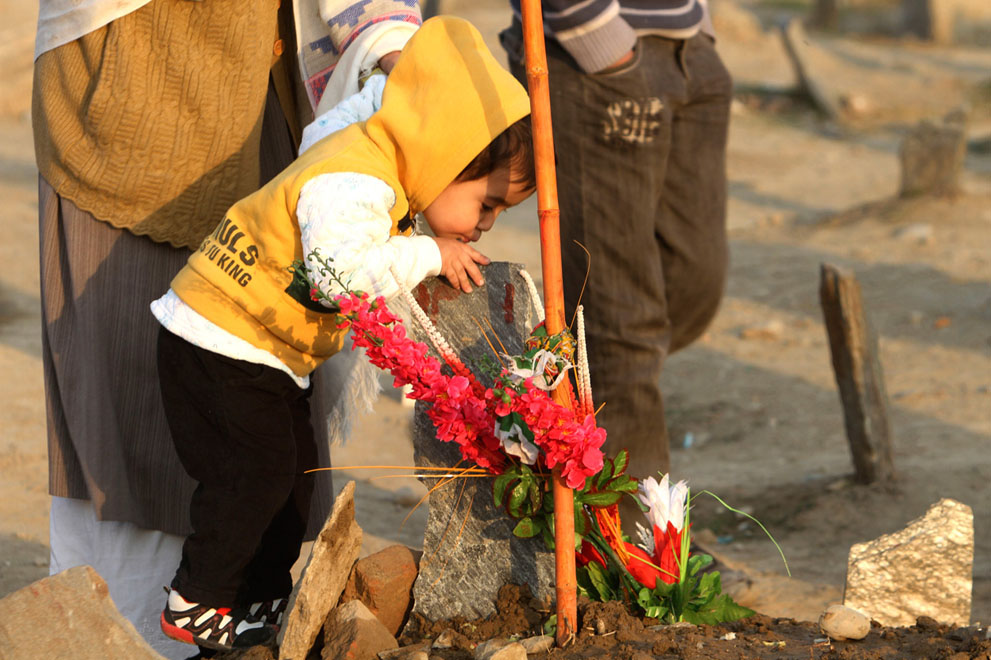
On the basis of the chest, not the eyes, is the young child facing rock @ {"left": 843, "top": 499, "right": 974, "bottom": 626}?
yes

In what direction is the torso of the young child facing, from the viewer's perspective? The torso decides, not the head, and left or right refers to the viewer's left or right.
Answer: facing to the right of the viewer

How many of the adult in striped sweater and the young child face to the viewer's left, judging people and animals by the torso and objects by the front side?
0

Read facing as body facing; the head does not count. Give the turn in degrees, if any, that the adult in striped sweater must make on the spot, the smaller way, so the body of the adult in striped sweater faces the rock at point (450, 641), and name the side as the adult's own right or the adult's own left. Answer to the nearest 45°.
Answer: approximately 45° to the adult's own right

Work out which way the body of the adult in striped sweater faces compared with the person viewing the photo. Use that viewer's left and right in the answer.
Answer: facing the viewer and to the right of the viewer

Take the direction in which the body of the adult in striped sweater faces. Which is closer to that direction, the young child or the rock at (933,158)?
the young child

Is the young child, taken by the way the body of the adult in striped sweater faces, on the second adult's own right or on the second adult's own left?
on the second adult's own right

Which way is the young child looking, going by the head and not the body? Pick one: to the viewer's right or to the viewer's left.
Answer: to the viewer's right

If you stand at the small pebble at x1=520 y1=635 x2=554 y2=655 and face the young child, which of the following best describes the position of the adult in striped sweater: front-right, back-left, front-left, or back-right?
front-right
